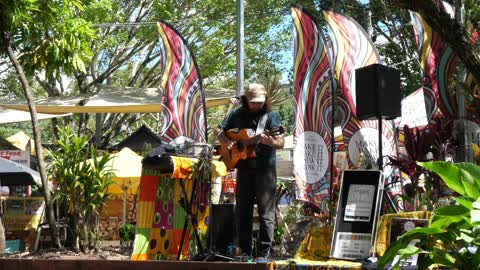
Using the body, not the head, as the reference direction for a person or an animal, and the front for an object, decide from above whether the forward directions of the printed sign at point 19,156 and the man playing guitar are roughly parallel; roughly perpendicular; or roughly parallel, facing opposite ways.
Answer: roughly parallel

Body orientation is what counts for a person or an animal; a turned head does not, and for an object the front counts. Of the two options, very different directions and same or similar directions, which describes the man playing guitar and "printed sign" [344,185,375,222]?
same or similar directions

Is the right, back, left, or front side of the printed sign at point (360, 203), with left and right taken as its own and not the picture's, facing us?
front

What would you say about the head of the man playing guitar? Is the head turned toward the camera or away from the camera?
toward the camera

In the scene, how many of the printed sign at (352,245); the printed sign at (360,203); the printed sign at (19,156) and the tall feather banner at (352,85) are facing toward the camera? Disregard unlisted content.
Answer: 4

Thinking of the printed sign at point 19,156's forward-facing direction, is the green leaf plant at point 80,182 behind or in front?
in front

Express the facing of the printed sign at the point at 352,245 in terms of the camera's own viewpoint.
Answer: facing the viewer

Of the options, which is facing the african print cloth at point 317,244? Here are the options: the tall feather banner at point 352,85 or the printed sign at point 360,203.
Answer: the tall feather banner

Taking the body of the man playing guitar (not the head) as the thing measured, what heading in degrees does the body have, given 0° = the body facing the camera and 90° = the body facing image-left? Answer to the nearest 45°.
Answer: approximately 0°

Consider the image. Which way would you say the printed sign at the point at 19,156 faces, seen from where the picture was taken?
facing the viewer
